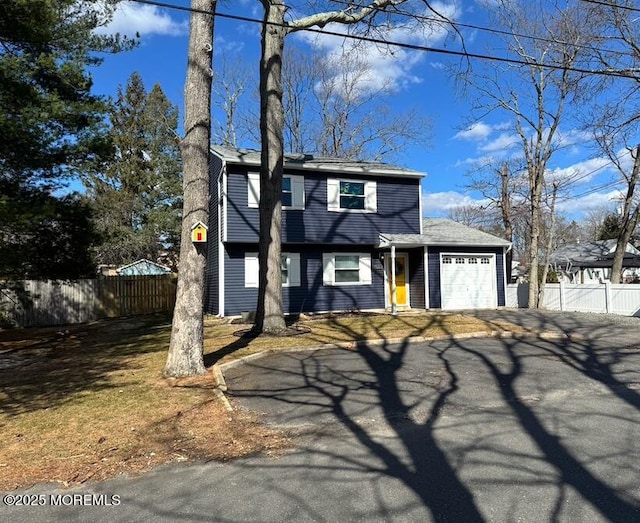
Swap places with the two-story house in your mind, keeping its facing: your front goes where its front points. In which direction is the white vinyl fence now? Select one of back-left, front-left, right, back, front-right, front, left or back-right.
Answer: left

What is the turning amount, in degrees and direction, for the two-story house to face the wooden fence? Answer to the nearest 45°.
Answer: approximately 90° to its right

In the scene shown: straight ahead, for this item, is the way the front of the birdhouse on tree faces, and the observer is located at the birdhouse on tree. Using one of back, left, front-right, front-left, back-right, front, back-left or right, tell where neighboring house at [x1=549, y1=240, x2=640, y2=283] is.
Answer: back-left

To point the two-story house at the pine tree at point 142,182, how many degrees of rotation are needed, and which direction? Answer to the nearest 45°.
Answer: approximately 135° to its right

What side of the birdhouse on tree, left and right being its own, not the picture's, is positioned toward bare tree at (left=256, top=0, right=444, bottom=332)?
back

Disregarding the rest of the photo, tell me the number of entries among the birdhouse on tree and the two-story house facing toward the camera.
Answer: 2

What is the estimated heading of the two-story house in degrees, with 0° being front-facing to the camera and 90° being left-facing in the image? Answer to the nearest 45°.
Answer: approximately 0°

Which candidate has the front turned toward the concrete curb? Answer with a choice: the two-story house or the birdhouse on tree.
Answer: the two-story house

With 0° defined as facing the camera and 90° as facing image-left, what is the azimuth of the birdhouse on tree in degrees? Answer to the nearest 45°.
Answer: approximately 0°

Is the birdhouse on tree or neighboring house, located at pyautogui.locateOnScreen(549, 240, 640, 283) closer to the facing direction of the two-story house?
the birdhouse on tree

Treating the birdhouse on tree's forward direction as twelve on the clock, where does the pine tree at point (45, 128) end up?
The pine tree is roughly at 5 o'clock from the birdhouse on tree.
